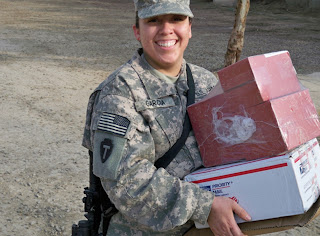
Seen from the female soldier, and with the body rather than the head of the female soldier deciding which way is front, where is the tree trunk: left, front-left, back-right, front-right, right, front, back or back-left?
back-left

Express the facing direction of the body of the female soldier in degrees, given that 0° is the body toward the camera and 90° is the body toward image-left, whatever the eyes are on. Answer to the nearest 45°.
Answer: approximately 315°

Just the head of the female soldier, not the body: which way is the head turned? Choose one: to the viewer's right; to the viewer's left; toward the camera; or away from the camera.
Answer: toward the camera
